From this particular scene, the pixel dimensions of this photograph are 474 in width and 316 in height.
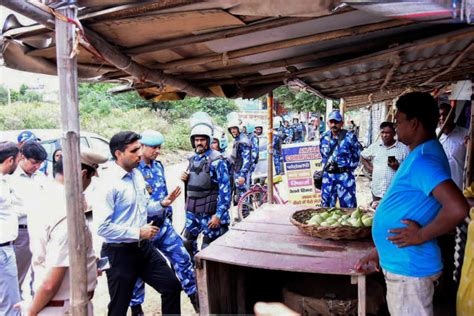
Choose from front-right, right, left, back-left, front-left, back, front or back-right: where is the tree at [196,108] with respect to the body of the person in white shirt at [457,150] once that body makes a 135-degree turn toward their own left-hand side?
back-left

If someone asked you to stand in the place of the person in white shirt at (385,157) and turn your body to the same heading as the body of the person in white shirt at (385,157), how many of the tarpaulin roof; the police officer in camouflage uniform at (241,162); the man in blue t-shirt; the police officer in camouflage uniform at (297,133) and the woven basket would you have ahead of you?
3

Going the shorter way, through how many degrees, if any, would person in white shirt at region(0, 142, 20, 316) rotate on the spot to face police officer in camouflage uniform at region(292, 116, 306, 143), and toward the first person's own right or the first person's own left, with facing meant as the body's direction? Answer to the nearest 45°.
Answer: approximately 45° to the first person's own left

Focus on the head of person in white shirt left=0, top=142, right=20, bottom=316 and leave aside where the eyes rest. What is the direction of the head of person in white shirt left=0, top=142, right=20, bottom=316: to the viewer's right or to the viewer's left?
to the viewer's right

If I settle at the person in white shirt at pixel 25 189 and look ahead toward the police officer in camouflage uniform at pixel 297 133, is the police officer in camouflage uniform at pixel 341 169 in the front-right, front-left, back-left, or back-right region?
front-right

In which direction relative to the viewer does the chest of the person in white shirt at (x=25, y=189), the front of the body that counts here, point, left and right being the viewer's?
facing the viewer and to the right of the viewer

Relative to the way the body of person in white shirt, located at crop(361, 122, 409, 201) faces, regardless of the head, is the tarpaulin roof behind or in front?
in front

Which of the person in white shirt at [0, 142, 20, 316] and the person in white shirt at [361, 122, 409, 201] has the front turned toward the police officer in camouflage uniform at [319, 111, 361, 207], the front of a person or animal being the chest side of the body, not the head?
the person in white shirt at [0, 142, 20, 316]

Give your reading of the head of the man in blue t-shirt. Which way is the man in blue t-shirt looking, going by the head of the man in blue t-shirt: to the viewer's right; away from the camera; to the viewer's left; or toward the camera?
to the viewer's left

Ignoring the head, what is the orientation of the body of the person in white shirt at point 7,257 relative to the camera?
to the viewer's right

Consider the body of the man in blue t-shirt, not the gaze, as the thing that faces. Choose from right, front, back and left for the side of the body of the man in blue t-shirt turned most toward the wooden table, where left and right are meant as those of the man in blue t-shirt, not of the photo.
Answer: front

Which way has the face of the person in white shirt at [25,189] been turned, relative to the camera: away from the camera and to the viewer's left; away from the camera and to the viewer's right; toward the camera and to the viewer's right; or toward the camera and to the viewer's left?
toward the camera and to the viewer's right

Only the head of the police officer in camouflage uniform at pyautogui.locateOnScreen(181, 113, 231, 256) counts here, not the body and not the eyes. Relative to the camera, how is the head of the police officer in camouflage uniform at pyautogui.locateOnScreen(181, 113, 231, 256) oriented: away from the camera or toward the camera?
toward the camera

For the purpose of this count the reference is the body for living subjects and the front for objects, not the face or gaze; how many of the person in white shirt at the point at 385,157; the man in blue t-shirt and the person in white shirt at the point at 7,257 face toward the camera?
1

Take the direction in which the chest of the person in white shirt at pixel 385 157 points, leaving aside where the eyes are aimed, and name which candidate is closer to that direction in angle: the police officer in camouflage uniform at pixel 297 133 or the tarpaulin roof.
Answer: the tarpaulin roof

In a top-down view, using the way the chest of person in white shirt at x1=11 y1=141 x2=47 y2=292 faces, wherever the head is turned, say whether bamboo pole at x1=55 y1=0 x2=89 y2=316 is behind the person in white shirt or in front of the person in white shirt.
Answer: in front

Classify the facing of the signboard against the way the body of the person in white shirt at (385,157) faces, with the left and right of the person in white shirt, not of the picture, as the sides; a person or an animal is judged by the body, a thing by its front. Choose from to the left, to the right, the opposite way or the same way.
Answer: the same way

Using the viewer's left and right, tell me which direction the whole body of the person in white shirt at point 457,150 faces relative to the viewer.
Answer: facing the viewer and to the left of the viewer

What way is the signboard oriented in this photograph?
toward the camera
